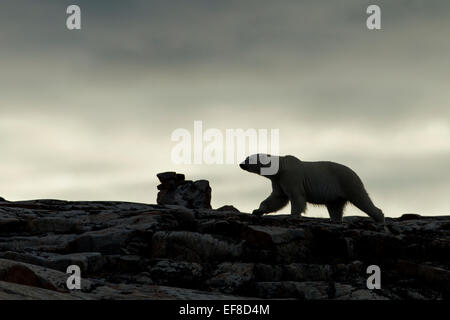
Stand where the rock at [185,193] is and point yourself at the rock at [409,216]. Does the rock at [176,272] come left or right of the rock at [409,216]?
right

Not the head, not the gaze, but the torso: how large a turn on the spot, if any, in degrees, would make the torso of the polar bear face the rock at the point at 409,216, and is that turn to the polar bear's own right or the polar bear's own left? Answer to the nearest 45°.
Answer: approximately 135° to the polar bear's own right

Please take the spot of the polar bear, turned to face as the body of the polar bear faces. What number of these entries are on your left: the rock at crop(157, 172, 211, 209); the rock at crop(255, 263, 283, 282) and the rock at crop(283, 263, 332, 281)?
2

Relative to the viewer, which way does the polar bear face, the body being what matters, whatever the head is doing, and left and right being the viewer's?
facing to the left of the viewer

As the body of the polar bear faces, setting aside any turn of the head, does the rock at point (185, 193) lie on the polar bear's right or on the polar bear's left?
on the polar bear's right

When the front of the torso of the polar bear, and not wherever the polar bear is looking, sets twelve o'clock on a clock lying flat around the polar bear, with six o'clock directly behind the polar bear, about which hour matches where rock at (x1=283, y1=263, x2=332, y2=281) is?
The rock is roughly at 9 o'clock from the polar bear.

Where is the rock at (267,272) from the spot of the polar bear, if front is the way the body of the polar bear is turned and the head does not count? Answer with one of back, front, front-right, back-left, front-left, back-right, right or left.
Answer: left

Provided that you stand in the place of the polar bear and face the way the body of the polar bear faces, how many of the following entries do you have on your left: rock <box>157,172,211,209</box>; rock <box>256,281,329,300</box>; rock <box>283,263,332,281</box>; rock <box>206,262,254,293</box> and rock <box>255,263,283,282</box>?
4

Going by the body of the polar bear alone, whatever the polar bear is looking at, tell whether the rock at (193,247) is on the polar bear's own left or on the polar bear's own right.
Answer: on the polar bear's own left

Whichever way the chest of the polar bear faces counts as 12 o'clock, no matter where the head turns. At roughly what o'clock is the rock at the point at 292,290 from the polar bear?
The rock is roughly at 9 o'clock from the polar bear.

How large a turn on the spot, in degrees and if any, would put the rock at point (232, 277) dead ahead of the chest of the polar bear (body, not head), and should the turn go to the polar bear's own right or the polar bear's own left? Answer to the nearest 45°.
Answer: approximately 90° to the polar bear's own left
